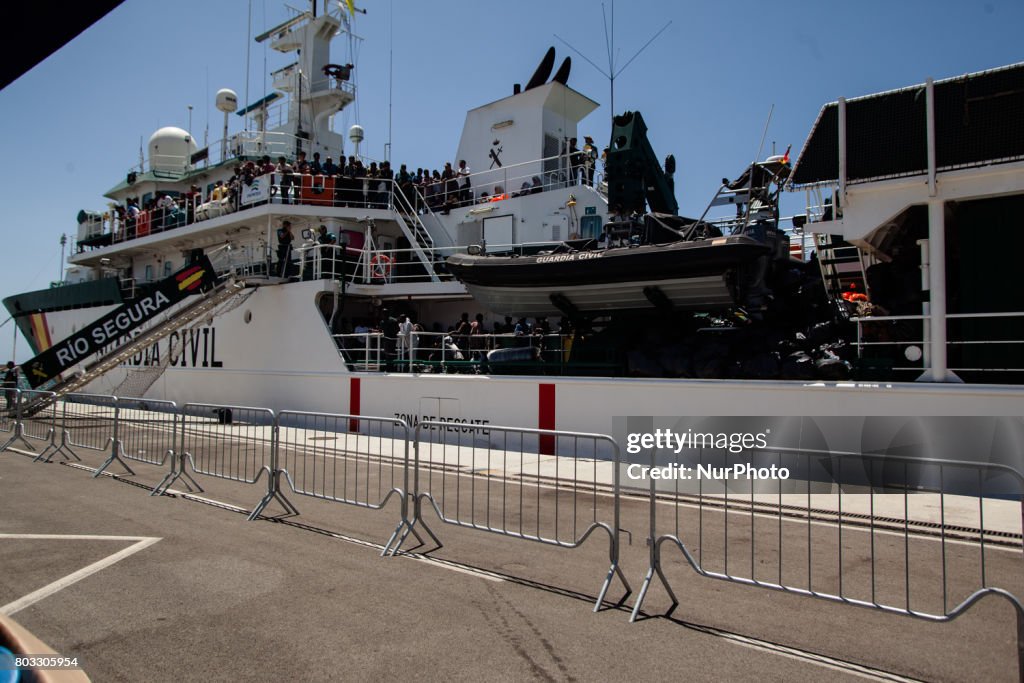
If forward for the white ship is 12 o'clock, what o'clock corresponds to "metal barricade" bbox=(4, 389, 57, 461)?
The metal barricade is roughly at 10 o'clock from the white ship.

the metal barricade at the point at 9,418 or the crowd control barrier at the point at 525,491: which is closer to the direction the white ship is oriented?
the metal barricade

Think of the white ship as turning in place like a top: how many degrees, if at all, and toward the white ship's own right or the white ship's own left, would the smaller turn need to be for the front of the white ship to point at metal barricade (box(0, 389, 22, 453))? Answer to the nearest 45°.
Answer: approximately 45° to the white ship's own left

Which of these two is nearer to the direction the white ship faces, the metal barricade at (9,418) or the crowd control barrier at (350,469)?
the metal barricade

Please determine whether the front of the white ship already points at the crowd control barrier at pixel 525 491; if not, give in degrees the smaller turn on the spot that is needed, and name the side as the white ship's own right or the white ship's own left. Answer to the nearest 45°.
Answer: approximately 135° to the white ship's own left

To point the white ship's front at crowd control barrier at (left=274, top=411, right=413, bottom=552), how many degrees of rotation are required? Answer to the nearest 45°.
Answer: approximately 135° to its left

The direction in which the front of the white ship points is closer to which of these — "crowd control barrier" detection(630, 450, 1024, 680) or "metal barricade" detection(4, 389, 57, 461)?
the metal barricade

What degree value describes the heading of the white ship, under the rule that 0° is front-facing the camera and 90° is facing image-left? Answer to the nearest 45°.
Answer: approximately 135°
